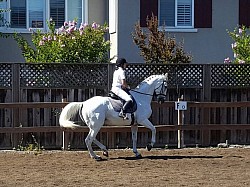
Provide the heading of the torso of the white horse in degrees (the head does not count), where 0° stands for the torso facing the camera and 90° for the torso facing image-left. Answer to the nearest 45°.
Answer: approximately 270°

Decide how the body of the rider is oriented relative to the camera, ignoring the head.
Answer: to the viewer's right

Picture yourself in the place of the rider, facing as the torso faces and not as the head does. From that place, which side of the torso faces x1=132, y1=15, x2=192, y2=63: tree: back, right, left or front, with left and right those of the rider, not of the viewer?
left

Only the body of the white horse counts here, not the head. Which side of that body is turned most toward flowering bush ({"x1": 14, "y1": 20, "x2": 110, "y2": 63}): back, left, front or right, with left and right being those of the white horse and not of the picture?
left

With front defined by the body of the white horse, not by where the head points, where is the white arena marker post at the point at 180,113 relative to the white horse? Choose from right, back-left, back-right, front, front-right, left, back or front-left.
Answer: front-left

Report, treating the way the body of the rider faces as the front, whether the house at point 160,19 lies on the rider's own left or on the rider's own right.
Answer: on the rider's own left

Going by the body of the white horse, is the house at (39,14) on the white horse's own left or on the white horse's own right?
on the white horse's own left
